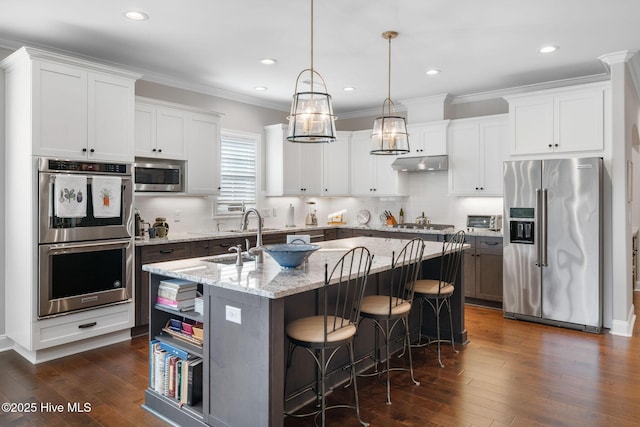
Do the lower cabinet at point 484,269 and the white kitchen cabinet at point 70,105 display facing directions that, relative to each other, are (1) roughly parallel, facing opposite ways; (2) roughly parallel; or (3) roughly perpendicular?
roughly perpendicular

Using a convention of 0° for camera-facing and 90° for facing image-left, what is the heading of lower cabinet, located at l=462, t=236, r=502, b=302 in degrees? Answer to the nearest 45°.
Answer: approximately 0°

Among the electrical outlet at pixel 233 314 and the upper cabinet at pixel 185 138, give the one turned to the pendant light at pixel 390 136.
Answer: the upper cabinet

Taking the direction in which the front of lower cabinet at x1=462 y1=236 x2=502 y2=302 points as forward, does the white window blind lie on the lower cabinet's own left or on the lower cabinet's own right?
on the lower cabinet's own right

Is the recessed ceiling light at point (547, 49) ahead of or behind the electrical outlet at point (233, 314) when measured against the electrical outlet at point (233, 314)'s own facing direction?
behind

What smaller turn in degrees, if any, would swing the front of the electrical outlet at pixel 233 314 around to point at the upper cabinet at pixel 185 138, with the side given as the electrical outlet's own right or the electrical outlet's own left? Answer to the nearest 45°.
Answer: approximately 135° to the electrical outlet's own right

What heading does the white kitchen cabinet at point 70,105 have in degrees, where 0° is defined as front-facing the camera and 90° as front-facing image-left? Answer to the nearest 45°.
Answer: approximately 315°
